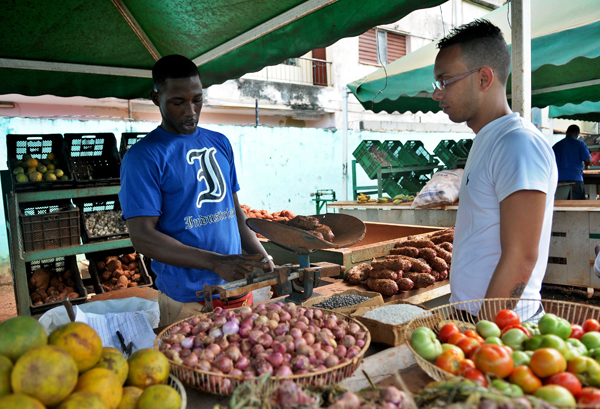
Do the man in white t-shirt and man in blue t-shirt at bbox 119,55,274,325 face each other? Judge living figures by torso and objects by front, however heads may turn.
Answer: yes

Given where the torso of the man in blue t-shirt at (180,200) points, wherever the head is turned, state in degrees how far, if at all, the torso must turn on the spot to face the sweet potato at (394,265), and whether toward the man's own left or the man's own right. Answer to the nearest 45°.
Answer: approximately 90° to the man's own left

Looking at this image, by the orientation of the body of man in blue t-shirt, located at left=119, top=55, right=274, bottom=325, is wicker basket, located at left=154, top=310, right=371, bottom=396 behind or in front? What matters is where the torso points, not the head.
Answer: in front

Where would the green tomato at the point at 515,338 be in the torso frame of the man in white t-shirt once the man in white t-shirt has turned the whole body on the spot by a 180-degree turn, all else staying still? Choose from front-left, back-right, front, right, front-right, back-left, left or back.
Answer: right

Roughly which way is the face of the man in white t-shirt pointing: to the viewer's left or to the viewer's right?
to the viewer's left

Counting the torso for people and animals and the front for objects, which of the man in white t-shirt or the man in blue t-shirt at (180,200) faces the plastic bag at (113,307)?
the man in white t-shirt

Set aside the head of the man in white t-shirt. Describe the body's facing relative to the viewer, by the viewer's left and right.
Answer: facing to the left of the viewer

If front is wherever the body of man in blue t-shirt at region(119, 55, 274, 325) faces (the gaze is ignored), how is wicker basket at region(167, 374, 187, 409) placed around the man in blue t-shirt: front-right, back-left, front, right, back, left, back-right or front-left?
front-right

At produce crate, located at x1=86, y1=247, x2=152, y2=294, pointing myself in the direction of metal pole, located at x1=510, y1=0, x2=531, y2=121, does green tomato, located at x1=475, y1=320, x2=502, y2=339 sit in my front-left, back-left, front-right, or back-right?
front-right

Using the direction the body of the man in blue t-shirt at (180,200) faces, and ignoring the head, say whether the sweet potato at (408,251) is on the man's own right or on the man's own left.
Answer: on the man's own left

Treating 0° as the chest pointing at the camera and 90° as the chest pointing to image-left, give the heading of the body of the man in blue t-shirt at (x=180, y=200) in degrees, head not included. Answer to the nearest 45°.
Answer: approximately 315°

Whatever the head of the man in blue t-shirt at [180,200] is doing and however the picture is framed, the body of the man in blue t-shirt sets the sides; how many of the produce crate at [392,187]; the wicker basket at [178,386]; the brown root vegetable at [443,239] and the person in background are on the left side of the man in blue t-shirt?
3

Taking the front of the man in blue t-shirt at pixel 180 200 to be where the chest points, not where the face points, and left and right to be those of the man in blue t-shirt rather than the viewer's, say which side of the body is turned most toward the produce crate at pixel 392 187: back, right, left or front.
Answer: left

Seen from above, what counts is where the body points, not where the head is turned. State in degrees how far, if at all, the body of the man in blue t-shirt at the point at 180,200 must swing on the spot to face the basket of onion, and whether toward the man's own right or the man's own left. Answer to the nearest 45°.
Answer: approximately 45° to the man's own right

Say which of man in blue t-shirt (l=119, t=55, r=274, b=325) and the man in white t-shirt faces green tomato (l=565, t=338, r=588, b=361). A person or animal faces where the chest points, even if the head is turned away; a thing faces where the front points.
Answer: the man in blue t-shirt

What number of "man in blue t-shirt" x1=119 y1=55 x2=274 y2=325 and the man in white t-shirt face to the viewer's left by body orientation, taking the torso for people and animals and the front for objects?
1
